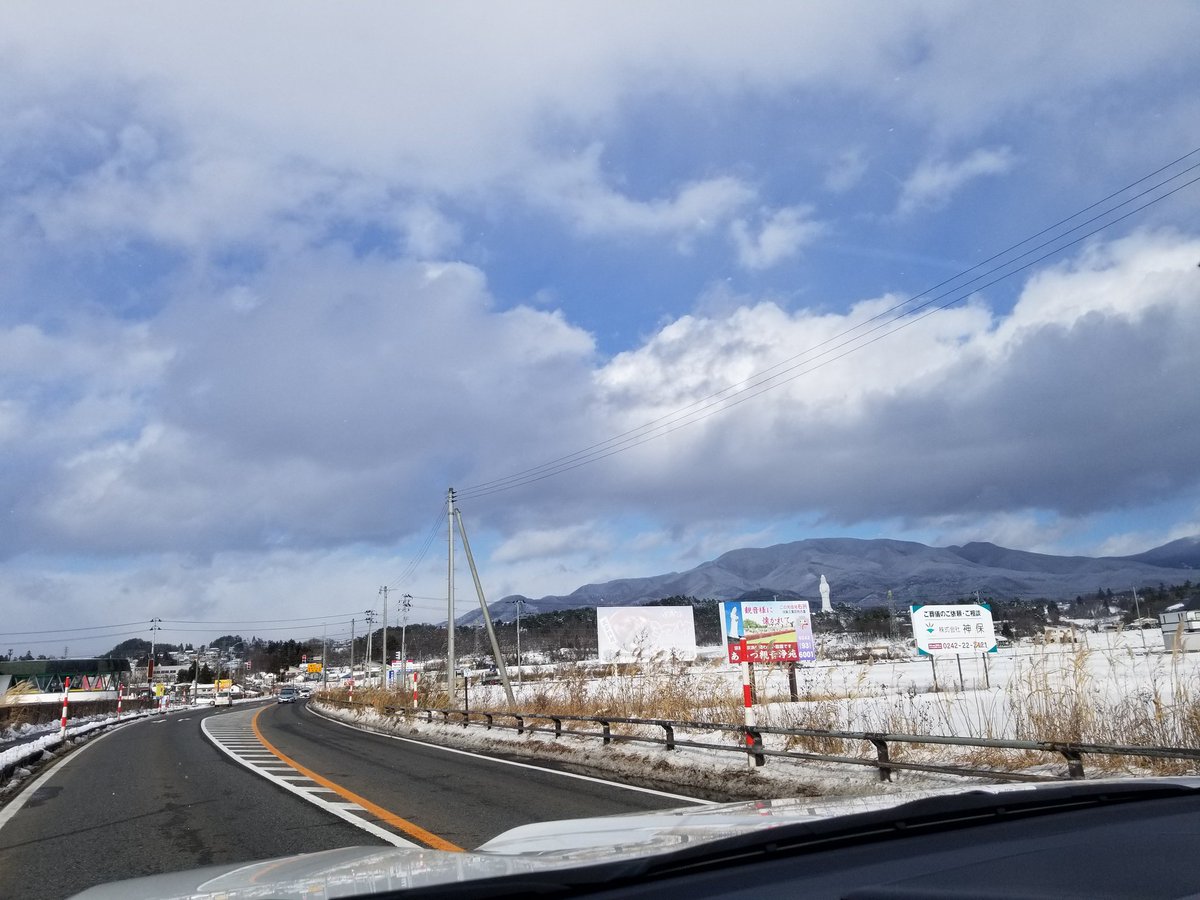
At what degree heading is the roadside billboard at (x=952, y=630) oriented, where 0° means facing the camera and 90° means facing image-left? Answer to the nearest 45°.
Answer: approximately 0°

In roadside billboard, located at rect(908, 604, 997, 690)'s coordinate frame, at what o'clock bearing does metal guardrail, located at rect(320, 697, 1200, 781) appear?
The metal guardrail is roughly at 12 o'clock from the roadside billboard.
